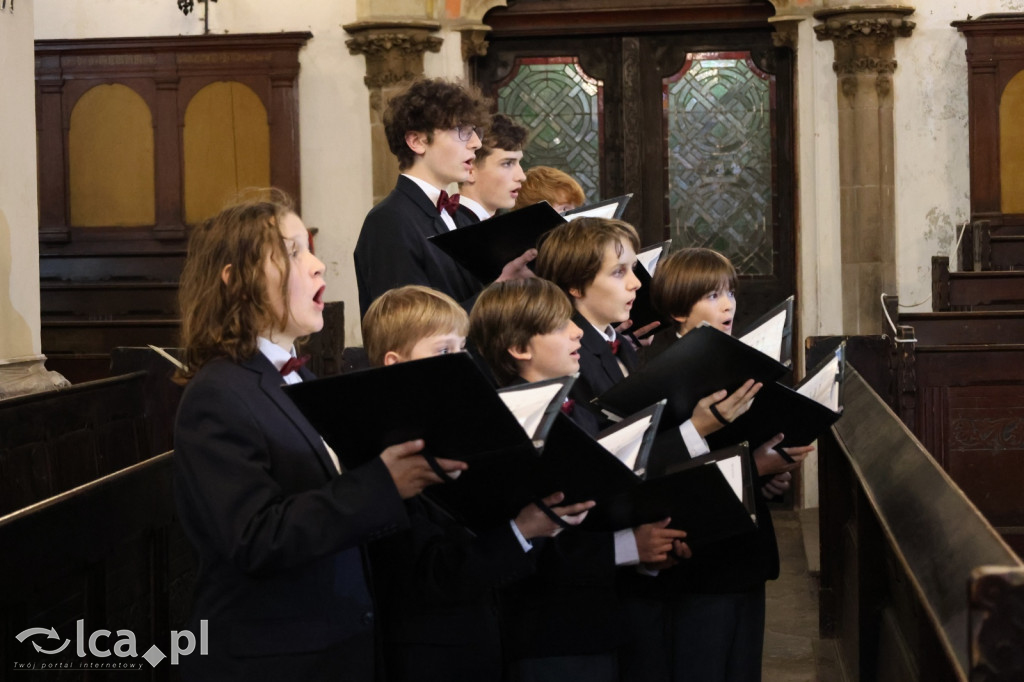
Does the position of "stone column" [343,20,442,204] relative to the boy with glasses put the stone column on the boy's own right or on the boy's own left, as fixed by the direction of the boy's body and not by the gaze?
on the boy's own left

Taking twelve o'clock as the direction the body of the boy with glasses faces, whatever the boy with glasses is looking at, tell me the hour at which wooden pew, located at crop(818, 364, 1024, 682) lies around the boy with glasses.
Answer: The wooden pew is roughly at 1 o'clock from the boy with glasses.

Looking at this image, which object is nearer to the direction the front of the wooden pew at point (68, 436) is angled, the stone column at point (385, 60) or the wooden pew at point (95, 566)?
the stone column

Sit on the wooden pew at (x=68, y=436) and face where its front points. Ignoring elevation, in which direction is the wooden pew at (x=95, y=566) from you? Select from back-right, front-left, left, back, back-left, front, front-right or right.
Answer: back-left

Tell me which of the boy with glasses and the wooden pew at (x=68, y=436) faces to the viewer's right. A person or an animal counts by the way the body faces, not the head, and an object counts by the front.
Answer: the boy with glasses

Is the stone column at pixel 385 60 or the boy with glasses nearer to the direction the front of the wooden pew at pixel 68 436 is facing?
the boy with glasses

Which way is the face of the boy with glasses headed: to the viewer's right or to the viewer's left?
to the viewer's right

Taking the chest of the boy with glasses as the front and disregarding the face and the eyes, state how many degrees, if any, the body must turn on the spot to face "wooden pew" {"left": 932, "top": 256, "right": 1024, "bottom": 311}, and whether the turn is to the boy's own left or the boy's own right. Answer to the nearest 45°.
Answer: approximately 45° to the boy's own left

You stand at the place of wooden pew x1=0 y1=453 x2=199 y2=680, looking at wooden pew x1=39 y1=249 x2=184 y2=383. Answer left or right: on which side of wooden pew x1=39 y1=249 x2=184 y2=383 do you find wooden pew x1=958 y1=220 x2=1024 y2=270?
right

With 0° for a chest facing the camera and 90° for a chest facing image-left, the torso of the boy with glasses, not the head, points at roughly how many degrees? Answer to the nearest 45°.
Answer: approximately 270°
